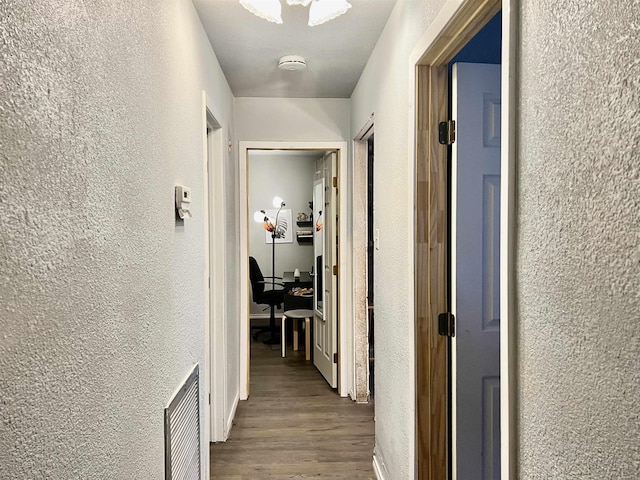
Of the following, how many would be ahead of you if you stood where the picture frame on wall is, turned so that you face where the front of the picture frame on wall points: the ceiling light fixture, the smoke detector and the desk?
3

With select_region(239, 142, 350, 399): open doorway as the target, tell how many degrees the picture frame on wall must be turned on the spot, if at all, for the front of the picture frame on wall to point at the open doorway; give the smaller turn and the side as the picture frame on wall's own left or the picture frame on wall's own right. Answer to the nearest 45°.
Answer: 0° — it already faces it

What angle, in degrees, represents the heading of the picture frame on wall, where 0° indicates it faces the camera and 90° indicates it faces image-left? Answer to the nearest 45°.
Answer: approximately 0°

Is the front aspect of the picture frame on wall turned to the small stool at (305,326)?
yes

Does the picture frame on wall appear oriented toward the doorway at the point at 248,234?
yes

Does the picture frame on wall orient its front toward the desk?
yes

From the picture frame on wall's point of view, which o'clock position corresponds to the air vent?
The air vent is roughly at 12 o'clock from the picture frame on wall.

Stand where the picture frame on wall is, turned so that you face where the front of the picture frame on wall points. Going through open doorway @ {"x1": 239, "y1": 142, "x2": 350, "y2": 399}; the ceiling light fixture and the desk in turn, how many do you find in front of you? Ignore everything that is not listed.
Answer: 3

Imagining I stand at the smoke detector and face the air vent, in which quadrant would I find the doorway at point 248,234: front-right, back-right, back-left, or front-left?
back-right
